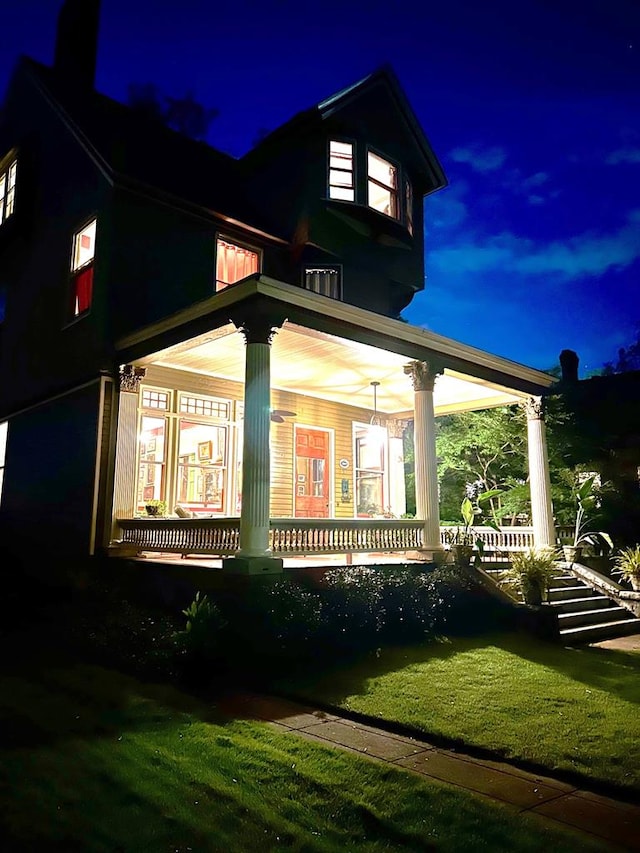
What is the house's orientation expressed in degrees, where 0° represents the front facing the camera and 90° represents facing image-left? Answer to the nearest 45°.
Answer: approximately 315°

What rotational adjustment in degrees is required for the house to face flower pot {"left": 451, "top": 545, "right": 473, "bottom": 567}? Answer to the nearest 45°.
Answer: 0° — it already faces it

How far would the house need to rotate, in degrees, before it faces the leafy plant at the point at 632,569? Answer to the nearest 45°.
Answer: approximately 45° to its left

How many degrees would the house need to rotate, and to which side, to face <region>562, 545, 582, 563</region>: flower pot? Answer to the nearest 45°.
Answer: approximately 45° to its left

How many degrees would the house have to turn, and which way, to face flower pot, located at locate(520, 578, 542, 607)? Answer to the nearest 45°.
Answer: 0° — it already faces it

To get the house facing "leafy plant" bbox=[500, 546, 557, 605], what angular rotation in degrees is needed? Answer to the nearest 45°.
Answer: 0° — it already faces it
